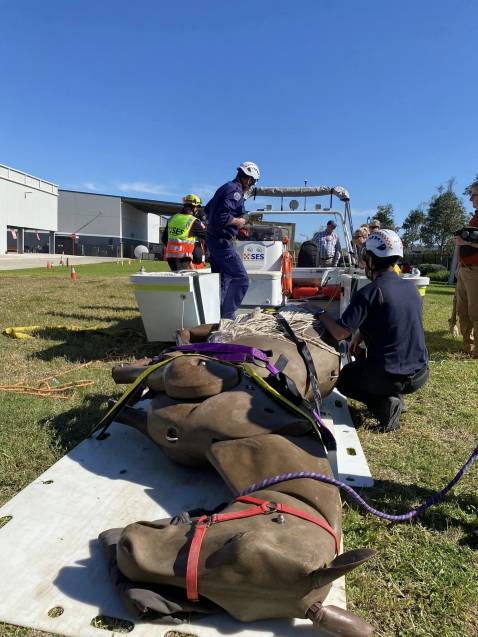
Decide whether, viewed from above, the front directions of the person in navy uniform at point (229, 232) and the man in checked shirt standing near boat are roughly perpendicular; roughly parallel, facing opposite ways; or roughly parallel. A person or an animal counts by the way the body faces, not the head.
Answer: roughly perpendicular

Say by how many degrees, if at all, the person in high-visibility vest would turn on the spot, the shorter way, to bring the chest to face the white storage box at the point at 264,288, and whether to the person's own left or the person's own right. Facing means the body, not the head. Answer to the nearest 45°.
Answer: approximately 90° to the person's own right

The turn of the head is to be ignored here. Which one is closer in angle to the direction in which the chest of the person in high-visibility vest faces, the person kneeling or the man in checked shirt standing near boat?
the man in checked shirt standing near boat

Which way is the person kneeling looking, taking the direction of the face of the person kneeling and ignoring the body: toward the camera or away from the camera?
away from the camera

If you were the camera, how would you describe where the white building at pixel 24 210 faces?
facing the viewer and to the right of the viewer

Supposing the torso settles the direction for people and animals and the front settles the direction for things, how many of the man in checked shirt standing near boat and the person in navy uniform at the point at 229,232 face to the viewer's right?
1

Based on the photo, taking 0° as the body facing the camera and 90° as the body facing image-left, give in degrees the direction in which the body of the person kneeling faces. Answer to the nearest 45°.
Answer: approximately 135°

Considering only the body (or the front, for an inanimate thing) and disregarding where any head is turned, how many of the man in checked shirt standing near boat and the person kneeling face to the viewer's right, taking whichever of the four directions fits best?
0

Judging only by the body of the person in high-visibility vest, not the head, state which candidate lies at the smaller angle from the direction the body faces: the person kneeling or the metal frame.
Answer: the metal frame

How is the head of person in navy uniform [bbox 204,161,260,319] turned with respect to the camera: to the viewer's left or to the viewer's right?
to the viewer's right

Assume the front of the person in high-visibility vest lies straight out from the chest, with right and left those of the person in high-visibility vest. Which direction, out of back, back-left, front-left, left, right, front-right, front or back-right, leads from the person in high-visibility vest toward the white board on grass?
back-right
